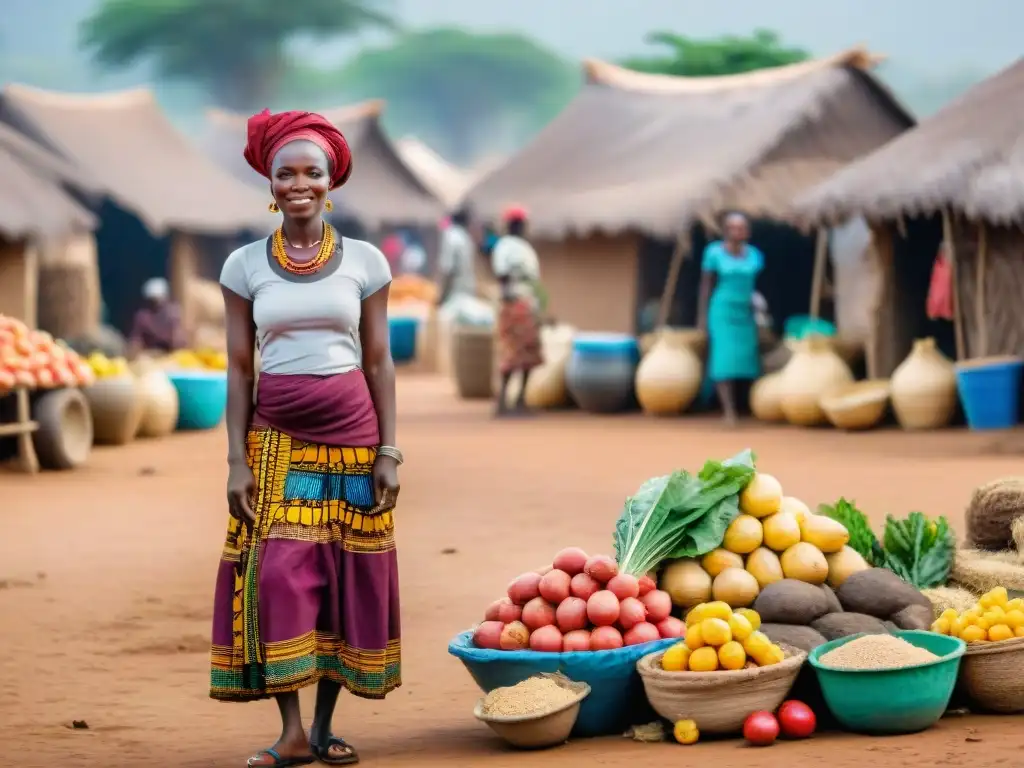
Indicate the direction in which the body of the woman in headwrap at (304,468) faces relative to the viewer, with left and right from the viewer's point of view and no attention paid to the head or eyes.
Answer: facing the viewer

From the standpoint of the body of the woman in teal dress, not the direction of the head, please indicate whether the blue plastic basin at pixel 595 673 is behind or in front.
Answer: in front

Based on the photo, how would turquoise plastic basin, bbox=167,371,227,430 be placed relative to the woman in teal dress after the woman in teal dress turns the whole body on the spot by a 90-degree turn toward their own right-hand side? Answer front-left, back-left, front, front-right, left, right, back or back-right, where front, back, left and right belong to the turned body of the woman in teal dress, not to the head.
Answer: front

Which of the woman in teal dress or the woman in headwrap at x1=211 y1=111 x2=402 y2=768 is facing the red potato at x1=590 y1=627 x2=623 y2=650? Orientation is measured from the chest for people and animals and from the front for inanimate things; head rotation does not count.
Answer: the woman in teal dress

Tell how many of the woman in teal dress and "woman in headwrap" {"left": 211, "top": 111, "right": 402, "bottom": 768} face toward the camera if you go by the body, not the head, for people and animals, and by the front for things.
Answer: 2

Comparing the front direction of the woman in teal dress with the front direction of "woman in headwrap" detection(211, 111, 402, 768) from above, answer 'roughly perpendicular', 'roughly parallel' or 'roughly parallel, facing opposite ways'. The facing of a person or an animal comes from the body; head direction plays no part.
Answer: roughly parallel

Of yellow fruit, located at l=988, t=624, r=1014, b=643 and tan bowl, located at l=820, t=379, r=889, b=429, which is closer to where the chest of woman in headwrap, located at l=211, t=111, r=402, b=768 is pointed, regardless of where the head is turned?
the yellow fruit

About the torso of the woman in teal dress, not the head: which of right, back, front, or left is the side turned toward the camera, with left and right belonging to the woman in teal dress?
front

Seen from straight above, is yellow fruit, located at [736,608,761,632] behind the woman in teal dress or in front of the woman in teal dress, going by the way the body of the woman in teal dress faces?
in front

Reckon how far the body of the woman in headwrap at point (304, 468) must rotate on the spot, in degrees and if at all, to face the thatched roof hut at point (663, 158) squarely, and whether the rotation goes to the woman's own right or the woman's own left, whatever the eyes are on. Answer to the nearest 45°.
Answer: approximately 180°

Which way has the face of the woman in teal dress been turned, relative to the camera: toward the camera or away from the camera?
toward the camera

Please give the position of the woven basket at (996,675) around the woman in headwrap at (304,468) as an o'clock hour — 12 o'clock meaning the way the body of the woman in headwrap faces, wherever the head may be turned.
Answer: The woven basket is roughly at 9 o'clock from the woman in headwrap.

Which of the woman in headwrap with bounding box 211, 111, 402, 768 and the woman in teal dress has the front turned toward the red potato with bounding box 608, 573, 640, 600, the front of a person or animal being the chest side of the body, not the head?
the woman in teal dress

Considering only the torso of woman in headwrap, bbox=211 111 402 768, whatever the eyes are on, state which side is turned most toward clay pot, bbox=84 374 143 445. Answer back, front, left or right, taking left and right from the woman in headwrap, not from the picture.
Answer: back

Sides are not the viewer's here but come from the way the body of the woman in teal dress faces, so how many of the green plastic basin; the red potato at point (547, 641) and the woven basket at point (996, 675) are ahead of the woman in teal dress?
3

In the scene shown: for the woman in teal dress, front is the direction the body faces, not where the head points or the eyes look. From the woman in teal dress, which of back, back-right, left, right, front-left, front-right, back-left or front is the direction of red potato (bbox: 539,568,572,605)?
front

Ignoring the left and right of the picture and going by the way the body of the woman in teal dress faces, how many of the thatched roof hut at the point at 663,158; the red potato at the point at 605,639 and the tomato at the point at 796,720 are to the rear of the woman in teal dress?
1

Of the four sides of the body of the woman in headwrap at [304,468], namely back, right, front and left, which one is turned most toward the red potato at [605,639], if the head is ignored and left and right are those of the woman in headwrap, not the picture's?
left

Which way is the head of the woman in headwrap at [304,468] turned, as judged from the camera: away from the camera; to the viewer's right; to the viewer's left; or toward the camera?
toward the camera

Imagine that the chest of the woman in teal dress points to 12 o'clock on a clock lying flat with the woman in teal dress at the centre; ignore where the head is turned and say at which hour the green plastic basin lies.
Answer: The green plastic basin is roughly at 12 o'clock from the woman in teal dress.
